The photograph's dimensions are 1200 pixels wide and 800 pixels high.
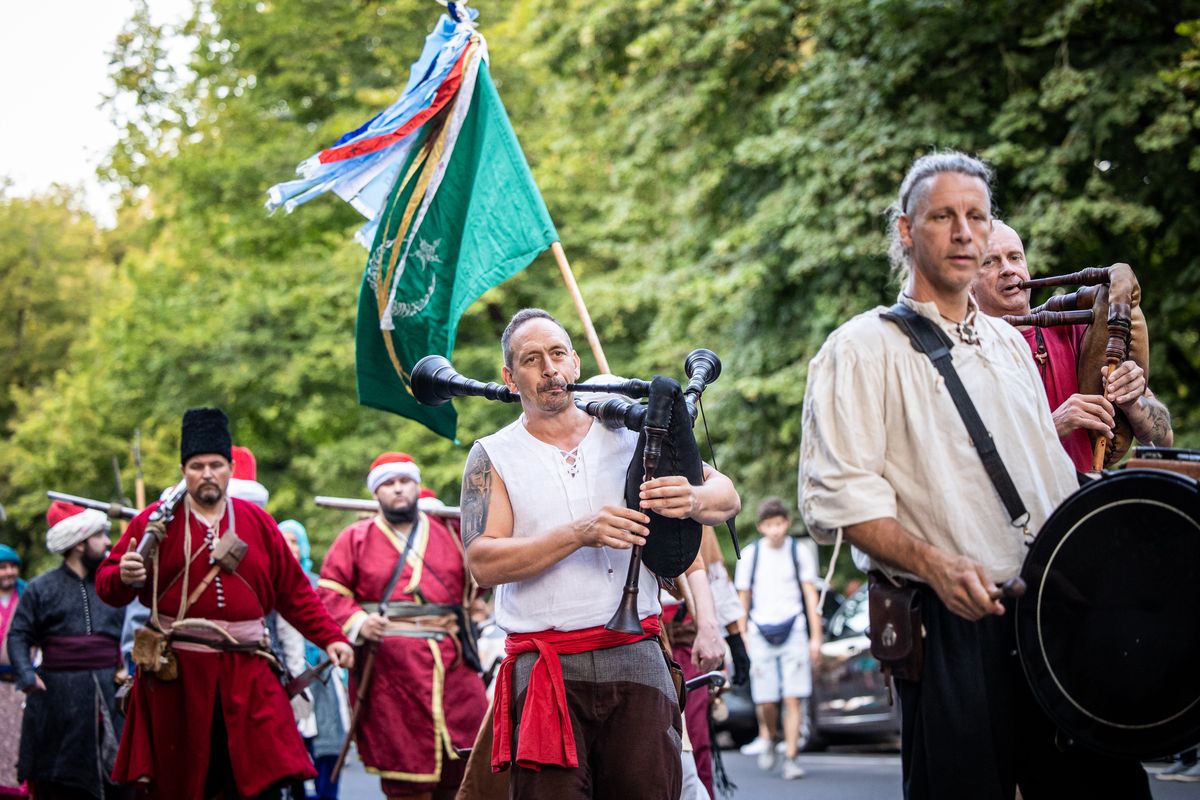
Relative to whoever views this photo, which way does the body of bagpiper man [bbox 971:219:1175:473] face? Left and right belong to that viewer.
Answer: facing the viewer and to the right of the viewer

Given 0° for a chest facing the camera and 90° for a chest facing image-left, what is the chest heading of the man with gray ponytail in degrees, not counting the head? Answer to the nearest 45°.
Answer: approximately 315°

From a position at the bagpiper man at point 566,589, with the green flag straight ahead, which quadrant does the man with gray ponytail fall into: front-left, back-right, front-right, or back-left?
back-right

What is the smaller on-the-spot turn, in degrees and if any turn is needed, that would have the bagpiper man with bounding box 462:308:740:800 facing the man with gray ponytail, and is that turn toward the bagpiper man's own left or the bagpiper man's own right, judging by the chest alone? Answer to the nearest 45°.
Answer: approximately 45° to the bagpiper man's own left

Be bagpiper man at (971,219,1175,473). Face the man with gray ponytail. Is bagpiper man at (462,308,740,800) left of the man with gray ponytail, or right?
right

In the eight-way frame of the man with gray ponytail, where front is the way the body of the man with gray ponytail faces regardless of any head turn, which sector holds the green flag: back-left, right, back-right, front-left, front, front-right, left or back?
back

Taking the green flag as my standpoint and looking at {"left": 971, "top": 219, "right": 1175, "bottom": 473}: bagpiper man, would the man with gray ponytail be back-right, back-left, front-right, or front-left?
front-right

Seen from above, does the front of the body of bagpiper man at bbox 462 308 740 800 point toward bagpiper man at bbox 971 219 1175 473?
no

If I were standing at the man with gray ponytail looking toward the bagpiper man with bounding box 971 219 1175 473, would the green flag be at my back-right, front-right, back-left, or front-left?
front-left

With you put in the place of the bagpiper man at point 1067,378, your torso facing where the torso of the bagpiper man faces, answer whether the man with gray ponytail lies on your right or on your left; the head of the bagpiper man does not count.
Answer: on your right

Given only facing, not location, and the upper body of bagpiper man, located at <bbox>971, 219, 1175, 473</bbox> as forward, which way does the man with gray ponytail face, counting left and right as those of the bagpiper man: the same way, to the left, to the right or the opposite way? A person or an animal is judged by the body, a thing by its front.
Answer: the same way

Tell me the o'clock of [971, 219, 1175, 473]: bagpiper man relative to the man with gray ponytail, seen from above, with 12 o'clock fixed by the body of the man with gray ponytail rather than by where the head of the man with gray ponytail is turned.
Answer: The bagpiper man is roughly at 8 o'clock from the man with gray ponytail.

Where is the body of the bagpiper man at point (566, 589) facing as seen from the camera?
toward the camera

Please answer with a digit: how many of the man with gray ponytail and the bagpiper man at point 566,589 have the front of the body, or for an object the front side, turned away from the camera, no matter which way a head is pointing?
0

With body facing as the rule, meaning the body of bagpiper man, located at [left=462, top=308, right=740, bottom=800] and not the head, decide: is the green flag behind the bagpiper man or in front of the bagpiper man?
behind

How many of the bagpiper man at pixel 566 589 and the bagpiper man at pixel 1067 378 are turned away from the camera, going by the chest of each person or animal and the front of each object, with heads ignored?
0
